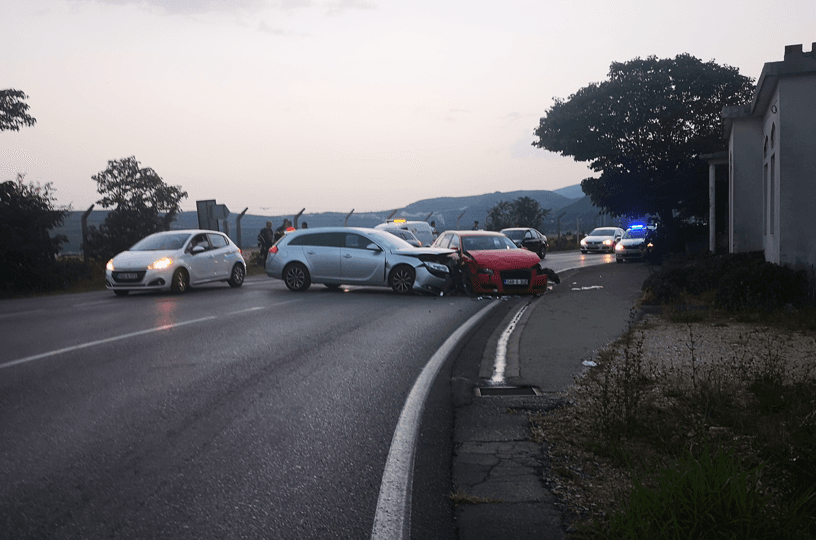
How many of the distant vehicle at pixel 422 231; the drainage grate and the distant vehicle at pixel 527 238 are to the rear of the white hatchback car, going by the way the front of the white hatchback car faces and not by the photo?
2

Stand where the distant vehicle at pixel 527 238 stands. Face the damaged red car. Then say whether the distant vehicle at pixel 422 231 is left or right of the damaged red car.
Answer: right

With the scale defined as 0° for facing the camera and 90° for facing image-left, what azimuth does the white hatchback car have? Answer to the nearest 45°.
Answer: approximately 45°

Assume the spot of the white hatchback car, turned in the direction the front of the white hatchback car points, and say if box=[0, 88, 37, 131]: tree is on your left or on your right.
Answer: on your right

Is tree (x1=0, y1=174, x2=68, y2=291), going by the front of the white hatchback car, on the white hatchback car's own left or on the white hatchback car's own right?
on the white hatchback car's own right

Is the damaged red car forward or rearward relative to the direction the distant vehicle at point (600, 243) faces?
forward

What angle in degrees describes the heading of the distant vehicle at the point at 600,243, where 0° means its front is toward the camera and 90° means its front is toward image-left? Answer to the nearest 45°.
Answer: approximately 45°

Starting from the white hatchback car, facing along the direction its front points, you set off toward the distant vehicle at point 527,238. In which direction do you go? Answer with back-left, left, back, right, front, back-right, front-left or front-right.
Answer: back

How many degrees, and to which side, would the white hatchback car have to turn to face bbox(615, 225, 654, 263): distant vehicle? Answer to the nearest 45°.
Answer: approximately 135° to its left

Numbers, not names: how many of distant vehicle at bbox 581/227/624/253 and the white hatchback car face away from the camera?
0

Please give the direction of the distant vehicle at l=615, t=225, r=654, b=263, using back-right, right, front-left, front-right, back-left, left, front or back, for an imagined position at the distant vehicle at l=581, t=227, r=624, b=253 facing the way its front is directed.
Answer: front-left
